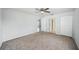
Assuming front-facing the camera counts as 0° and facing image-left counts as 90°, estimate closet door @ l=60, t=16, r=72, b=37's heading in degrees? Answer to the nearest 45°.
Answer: approximately 45°
